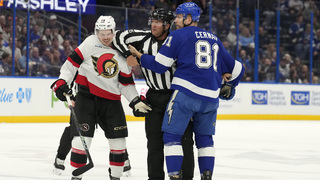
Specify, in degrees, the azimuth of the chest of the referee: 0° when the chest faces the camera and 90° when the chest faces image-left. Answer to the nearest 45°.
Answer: approximately 45°

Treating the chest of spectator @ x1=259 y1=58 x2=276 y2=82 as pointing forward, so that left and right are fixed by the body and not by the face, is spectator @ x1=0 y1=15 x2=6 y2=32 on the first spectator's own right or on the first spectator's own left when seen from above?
on the first spectator's own right

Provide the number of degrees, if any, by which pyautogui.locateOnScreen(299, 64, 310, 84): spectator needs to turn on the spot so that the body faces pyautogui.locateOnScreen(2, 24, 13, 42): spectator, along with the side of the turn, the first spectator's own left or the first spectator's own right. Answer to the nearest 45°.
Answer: approximately 45° to the first spectator's own right

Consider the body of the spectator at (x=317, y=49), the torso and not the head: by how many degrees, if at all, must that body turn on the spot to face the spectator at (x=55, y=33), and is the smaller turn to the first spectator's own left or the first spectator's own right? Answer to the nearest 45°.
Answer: approximately 45° to the first spectator's own right

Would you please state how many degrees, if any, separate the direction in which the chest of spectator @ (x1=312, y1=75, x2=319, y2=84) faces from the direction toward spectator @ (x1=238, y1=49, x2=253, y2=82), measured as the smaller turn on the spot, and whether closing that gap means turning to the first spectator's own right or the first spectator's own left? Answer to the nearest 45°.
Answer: approximately 45° to the first spectator's own right

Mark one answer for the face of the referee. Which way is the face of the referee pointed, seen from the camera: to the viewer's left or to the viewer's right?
to the viewer's left

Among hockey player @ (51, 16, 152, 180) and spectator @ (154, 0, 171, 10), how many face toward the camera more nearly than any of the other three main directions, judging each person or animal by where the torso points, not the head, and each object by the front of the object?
2

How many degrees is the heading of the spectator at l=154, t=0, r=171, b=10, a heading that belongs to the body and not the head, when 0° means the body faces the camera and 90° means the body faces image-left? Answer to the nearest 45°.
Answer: approximately 0°

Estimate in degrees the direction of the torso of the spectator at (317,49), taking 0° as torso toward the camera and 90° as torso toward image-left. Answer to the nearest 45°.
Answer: approximately 0°
